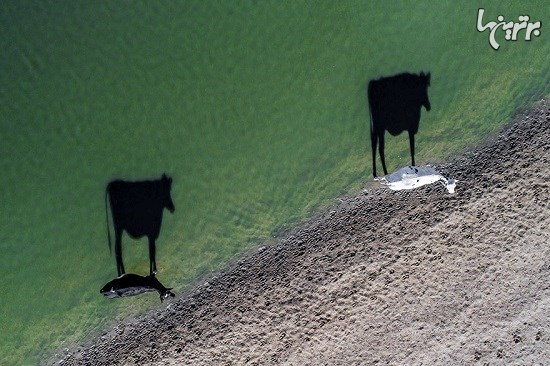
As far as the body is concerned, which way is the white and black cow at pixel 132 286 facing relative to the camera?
to the viewer's right
